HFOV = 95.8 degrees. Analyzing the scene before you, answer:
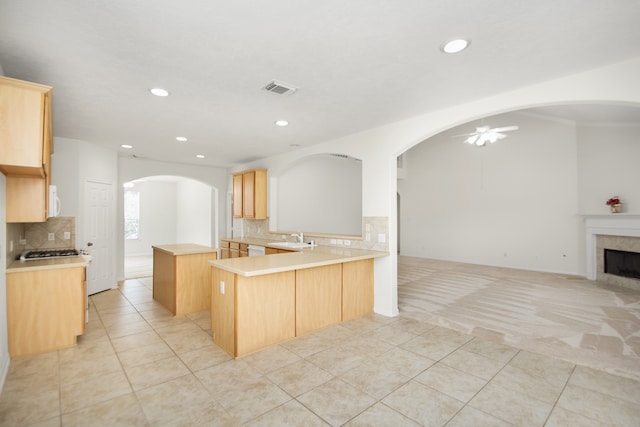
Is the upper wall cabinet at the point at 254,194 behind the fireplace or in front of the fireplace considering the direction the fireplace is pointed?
in front

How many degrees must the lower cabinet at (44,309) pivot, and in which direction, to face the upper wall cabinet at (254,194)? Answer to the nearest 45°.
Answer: approximately 45° to its left

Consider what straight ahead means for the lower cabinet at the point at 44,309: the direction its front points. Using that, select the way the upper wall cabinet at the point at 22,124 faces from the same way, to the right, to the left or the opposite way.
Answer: the same way

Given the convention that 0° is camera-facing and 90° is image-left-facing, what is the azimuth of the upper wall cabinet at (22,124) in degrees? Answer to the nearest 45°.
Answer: approximately 270°

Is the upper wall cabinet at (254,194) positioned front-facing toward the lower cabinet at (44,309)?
yes

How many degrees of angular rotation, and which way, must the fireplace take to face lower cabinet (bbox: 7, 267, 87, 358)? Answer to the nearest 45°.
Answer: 0° — it already faces it

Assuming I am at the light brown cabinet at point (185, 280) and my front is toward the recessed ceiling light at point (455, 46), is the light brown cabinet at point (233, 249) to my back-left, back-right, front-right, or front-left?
back-left

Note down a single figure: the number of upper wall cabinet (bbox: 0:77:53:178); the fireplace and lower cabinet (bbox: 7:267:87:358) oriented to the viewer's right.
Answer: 2

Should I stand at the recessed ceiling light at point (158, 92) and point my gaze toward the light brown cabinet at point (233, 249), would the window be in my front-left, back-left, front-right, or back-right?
front-left

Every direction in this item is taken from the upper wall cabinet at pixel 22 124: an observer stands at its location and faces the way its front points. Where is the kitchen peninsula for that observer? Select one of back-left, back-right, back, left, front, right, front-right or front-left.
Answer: front

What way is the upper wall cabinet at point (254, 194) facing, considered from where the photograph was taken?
facing the viewer and to the left of the viewer

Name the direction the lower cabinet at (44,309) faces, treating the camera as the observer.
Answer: facing to the right of the viewer

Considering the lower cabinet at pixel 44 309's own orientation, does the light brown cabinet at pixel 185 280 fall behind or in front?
in front

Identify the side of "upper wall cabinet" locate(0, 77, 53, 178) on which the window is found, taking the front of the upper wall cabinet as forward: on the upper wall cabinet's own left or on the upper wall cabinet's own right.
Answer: on the upper wall cabinet's own left

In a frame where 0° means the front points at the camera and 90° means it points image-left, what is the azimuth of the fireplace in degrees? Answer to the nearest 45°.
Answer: approximately 45°

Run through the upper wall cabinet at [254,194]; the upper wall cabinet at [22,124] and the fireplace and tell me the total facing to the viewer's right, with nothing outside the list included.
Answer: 1

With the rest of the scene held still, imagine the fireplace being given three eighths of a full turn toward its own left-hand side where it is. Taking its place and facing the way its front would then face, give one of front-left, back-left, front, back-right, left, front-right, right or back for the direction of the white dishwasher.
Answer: back-right
